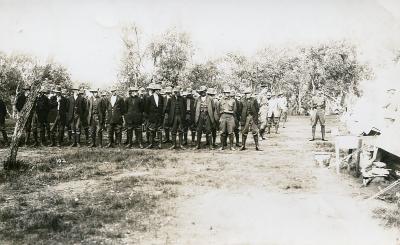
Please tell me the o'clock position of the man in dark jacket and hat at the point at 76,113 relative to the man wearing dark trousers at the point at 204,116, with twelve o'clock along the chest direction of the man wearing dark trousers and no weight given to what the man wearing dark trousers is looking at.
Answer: The man in dark jacket and hat is roughly at 3 o'clock from the man wearing dark trousers.

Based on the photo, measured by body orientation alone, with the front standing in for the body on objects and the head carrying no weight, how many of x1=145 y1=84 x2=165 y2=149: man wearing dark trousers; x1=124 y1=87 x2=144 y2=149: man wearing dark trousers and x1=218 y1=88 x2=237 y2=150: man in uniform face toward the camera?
3

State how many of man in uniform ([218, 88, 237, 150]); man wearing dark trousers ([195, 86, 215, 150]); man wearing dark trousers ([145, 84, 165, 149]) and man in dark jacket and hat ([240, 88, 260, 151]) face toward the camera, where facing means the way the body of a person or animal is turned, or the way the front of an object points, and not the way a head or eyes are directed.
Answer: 4

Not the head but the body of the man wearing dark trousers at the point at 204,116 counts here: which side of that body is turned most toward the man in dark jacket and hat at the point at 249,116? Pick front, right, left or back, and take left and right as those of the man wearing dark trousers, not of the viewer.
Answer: left

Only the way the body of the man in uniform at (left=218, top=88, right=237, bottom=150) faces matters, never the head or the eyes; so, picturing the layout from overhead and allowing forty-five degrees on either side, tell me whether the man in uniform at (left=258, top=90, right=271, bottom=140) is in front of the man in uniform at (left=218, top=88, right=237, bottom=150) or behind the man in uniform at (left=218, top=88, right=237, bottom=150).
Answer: behind

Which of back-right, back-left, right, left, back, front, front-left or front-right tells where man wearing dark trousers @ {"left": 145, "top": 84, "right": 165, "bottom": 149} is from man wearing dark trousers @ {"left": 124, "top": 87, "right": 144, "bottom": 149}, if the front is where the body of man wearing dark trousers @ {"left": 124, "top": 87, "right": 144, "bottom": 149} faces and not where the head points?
left

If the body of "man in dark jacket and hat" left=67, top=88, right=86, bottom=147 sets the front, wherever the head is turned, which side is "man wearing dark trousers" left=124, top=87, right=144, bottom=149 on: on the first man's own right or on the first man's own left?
on the first man's own left

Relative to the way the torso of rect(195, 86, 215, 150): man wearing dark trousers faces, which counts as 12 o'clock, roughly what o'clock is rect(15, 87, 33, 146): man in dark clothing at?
The man in dark clothing is roughly at 3 o'clock from the man wearing dark trousers.

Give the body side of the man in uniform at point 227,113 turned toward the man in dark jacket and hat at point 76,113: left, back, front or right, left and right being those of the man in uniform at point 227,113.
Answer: right

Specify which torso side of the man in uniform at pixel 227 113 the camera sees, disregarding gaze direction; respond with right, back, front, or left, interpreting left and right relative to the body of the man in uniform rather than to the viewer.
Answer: front

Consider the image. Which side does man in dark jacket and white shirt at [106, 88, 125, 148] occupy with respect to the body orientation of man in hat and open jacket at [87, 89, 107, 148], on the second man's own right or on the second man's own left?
on the second man's own left

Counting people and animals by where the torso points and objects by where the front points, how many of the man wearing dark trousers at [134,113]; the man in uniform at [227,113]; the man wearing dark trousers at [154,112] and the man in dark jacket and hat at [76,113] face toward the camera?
4

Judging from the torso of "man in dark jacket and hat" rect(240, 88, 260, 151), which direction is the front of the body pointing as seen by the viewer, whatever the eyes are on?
toward the camera

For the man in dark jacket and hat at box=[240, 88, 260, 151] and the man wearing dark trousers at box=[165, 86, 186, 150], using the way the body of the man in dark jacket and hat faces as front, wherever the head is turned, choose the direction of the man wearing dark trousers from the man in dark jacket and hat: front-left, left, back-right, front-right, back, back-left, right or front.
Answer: right

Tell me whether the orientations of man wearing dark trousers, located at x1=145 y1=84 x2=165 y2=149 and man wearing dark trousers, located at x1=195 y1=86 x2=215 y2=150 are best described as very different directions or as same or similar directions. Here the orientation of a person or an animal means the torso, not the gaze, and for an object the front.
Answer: same or similar directions

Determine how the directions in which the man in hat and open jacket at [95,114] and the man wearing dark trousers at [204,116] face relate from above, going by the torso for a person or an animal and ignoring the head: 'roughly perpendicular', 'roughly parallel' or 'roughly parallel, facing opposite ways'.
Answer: roughly parallel

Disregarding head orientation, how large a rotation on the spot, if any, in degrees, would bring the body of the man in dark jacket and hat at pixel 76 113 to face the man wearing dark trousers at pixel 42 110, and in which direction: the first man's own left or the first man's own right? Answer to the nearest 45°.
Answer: approximately 135° to the first man's own right

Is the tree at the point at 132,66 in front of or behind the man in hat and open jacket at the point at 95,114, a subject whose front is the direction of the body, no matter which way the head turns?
behind

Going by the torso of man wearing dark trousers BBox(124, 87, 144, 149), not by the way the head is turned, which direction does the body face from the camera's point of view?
toward the camera
